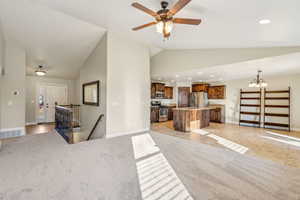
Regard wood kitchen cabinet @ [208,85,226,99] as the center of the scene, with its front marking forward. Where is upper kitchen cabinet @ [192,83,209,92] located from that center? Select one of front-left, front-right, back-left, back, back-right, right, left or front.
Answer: right

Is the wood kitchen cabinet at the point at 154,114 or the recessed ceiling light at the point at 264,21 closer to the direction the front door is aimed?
the recessed ceiling light

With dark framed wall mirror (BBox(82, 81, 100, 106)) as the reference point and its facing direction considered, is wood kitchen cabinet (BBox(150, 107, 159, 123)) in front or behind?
behind

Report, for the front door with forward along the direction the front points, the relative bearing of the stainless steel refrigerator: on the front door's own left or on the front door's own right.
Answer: on the front door's own left

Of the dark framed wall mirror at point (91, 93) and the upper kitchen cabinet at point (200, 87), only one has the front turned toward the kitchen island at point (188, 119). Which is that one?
the upper kitchen cabinet

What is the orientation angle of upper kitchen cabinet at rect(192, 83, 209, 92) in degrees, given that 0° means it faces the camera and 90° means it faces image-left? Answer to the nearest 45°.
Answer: approximately 0°

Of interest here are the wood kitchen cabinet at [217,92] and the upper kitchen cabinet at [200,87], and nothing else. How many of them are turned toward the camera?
2

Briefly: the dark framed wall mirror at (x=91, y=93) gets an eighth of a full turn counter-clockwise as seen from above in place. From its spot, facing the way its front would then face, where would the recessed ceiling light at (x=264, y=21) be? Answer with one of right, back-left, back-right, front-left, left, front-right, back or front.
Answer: front-left

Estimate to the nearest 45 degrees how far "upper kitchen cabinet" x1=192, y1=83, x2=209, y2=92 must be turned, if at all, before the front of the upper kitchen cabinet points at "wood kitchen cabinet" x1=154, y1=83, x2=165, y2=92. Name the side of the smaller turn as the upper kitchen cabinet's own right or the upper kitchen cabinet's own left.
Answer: approximately 45° to the upper kitchen cabinet's own right

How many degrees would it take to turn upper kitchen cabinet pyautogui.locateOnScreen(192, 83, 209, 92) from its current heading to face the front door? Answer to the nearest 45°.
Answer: approximately 45° to its right

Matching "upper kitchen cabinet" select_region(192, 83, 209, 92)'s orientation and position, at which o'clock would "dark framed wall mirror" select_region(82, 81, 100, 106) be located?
The dark framed wall mirror is roughly at 1 o'clock from the upper kitchen cabinet.

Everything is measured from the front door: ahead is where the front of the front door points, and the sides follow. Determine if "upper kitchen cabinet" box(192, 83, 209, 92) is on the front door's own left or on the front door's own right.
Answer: on the front door's own left

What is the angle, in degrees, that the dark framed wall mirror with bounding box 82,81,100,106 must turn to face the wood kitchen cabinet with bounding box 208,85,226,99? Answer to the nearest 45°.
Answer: approximately 135° to its left
